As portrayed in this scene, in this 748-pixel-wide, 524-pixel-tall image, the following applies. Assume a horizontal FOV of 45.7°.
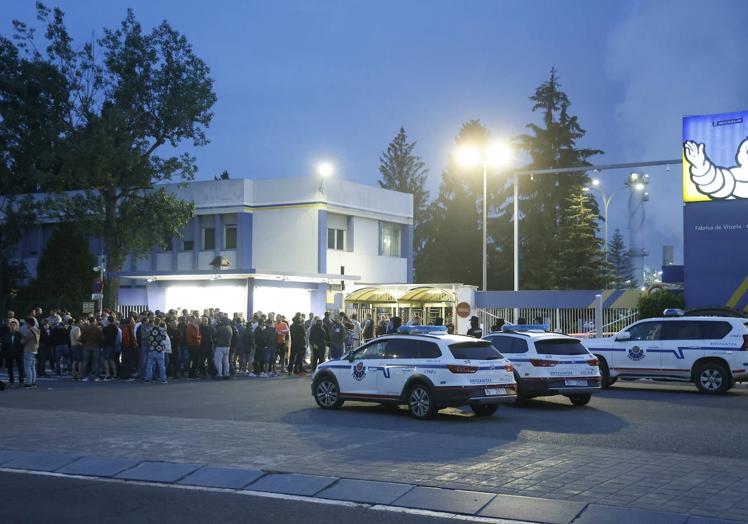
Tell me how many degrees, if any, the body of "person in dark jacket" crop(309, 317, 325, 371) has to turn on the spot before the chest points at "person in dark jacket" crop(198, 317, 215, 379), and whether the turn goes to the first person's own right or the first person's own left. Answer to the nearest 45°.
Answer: approximately 135° to the first person's own left

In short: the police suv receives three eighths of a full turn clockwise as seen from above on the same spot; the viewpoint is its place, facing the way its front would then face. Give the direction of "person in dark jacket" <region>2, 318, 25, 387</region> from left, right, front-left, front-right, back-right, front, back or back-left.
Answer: back-left

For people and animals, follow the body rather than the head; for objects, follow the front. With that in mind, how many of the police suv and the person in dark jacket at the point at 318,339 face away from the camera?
1

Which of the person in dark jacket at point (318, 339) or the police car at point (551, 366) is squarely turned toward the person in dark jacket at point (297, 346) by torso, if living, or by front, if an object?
the police car

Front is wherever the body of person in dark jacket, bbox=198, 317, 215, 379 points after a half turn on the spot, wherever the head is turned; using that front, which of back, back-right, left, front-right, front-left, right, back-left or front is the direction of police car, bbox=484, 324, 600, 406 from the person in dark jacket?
front-left

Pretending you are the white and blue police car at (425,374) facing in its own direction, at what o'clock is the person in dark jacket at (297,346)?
The person in dark jacket is roughly at 1 o'clock from the white and blue police car.

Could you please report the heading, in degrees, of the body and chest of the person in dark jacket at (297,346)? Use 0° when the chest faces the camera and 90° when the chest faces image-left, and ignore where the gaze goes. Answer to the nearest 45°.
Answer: approximately 180°

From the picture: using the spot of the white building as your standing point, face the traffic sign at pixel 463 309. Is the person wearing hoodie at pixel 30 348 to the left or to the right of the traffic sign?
right

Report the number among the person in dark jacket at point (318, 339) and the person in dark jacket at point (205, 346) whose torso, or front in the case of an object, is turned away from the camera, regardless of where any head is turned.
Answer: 2

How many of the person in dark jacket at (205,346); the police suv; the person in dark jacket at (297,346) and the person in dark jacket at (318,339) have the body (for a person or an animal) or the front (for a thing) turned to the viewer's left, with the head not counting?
1

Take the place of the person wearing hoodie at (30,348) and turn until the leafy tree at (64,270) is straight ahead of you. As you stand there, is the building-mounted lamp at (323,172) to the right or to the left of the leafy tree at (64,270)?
right

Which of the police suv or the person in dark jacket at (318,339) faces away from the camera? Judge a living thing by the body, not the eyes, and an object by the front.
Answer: the person in dark jacket

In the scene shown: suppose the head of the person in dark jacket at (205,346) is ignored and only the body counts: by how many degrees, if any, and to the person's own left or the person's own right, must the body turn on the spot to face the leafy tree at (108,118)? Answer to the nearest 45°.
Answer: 0° — they already face it

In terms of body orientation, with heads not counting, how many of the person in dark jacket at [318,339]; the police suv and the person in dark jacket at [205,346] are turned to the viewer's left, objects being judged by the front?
1

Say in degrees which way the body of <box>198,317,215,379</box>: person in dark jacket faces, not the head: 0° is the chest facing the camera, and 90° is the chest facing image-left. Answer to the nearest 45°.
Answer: approximately 180°

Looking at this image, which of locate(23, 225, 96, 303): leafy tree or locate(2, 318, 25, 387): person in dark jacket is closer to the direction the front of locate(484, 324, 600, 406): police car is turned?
the leafy tree

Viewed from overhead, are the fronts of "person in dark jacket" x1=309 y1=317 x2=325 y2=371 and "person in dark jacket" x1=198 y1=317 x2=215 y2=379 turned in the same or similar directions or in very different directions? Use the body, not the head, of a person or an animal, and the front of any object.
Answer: same or similar directions

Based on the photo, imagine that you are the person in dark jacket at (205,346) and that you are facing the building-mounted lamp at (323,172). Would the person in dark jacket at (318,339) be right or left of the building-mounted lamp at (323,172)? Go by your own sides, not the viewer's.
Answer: right
